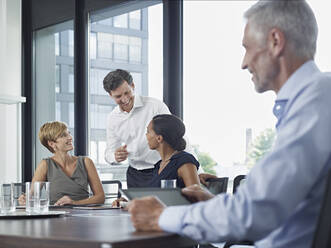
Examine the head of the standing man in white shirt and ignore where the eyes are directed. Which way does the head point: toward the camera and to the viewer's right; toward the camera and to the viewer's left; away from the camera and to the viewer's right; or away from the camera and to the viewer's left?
toward the camera and to the viewer's right

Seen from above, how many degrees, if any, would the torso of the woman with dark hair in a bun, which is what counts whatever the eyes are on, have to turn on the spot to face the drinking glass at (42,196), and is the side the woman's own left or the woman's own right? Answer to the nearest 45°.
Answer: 0° — they already face it

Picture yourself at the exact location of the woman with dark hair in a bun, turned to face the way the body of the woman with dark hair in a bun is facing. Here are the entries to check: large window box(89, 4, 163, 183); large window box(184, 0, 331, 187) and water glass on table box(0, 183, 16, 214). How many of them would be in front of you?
1

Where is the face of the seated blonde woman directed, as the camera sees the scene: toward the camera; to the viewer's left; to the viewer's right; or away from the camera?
to the viewer's right

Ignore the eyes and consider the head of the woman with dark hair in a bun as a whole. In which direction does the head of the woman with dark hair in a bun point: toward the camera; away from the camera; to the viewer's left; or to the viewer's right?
to the viewer's left

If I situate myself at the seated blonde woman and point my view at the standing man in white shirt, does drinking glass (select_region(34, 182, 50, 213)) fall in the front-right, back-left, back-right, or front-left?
back-right

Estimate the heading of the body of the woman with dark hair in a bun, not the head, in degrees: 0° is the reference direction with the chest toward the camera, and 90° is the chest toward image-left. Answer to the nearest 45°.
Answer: approximately 45°
